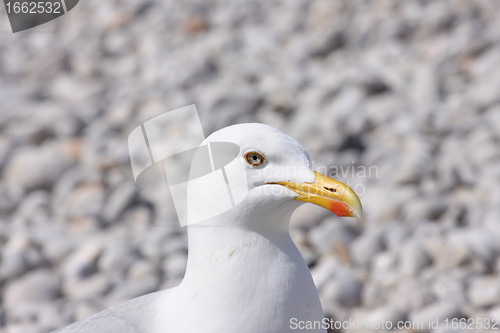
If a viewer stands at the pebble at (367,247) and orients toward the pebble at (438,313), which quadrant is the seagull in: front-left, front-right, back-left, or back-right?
front-right

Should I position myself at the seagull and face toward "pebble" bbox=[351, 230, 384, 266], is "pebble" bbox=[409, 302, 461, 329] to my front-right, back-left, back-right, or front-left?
front-right

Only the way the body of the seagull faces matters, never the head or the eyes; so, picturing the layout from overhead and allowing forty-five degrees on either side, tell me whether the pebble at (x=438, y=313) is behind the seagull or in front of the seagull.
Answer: in front

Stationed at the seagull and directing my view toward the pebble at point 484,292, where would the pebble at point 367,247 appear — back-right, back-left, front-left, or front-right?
front-left

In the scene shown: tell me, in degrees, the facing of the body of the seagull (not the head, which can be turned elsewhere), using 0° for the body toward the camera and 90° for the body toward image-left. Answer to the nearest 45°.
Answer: approximately 270°

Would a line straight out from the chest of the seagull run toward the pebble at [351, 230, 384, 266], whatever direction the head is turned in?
no

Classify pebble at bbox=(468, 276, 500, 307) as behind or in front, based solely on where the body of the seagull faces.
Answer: in front
